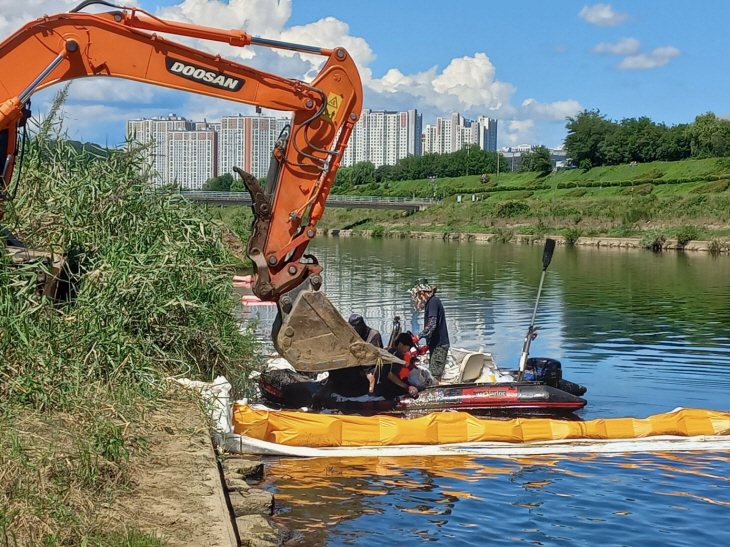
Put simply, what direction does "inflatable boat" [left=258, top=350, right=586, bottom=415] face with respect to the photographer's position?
facing to the left of the viewer

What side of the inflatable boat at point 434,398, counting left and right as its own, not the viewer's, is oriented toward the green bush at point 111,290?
front
